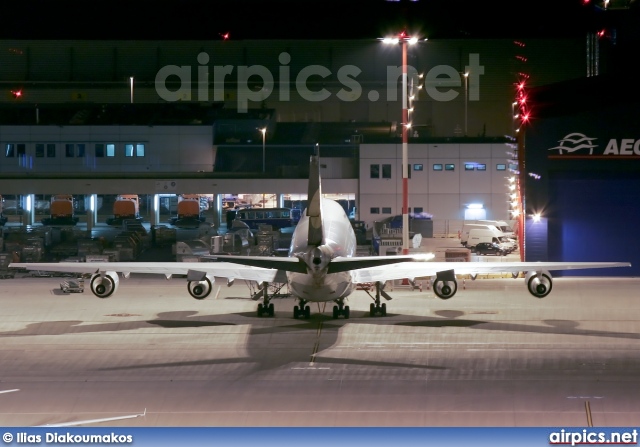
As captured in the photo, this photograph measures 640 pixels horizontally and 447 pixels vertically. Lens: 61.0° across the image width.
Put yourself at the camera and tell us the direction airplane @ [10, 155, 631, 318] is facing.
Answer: facing away from the viewer
